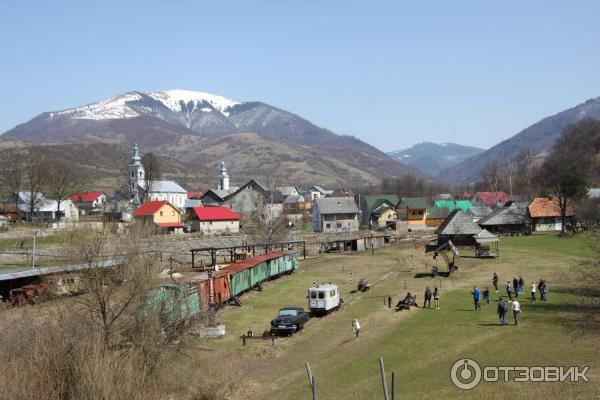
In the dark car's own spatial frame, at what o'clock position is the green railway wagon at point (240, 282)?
The green railway wagon is roughly at 4 o'clock from the dark car.

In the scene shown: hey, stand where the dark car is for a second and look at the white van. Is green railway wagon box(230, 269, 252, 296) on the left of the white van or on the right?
left

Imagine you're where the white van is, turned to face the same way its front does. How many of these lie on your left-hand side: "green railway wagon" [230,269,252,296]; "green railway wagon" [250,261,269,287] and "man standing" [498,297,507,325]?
1

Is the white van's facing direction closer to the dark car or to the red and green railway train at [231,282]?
the dark car

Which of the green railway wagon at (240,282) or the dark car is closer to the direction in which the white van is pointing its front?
the dark car

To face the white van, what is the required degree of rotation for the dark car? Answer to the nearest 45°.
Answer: approximately 180°

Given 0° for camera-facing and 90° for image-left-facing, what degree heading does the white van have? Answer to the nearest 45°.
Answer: approximately 45°

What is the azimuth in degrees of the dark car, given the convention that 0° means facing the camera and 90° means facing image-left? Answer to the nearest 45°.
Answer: approximately 45°

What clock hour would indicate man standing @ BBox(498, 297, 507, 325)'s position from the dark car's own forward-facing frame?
The man standing is roughly at 8 o'clock from the dark car.

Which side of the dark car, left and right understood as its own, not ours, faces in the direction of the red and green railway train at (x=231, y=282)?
right

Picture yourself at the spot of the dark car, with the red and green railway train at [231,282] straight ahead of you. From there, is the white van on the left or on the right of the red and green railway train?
right
